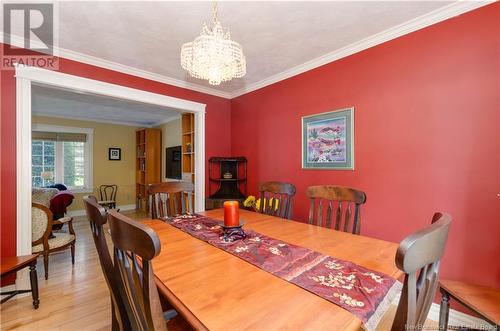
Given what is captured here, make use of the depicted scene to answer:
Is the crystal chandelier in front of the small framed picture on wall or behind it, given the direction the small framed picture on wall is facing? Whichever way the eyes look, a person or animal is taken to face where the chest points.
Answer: in front

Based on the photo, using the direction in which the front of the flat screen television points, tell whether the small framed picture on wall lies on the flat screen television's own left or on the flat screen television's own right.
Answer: on the flat screen television's own right

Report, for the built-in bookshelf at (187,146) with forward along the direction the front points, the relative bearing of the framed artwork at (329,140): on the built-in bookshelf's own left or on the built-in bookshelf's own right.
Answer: on the built-in bookshelf's own left

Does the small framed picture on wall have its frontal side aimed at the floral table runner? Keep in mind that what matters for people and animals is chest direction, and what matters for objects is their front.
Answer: yes

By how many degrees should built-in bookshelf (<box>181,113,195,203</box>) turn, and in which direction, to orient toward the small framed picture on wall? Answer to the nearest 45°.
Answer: approximately 90° to its right

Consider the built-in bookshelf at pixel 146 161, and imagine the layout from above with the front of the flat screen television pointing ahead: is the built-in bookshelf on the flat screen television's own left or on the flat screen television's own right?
on the flat screen television's own right

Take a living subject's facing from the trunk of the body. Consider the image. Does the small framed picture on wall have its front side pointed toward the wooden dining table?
yes

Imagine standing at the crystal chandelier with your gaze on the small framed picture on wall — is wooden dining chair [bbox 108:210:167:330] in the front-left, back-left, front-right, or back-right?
back-left

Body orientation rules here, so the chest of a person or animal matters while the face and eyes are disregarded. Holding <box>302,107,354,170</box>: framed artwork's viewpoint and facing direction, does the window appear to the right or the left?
on its right

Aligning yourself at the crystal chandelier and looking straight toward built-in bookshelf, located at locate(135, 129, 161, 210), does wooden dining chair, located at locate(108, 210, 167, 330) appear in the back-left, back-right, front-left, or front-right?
back-left

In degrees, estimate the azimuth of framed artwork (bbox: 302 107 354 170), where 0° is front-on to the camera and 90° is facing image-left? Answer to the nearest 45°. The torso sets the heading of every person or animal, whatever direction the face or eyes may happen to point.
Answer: approximately 45°

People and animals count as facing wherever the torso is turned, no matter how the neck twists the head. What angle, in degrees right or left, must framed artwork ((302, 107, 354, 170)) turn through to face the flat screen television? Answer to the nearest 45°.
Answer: approximately 90° to its right

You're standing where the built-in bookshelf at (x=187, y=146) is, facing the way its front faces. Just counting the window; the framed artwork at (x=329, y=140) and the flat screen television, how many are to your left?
1

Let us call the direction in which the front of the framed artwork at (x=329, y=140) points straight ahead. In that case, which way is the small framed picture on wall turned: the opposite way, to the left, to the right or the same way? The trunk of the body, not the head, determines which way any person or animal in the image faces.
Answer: to the left

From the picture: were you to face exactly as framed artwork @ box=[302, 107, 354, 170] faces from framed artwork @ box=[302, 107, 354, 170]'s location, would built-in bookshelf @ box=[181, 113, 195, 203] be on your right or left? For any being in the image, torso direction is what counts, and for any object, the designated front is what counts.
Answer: on your right
